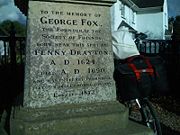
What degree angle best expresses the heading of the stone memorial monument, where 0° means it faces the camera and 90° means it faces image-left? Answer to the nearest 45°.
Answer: approximately 0°

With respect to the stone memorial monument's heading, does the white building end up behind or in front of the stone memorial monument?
behind
